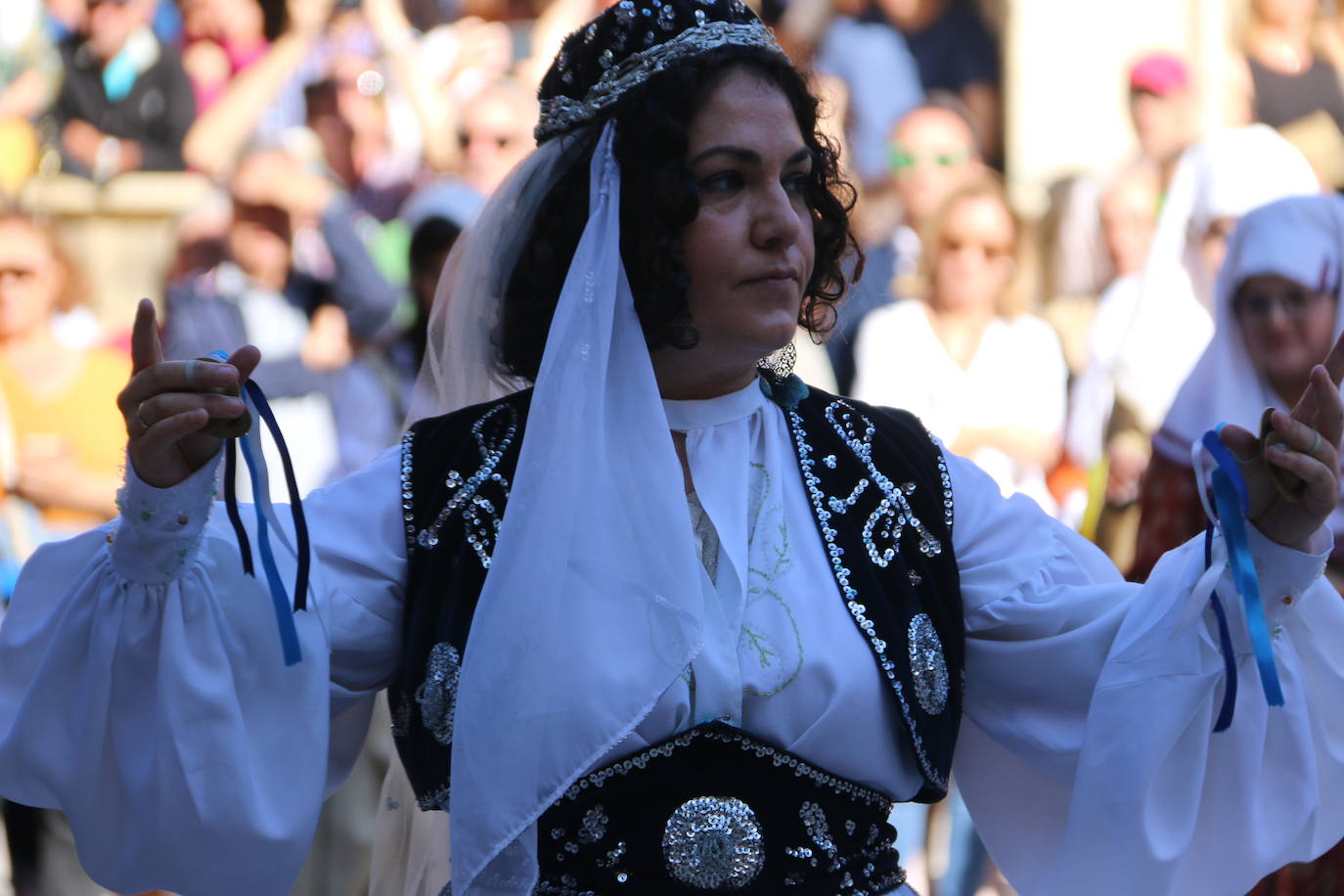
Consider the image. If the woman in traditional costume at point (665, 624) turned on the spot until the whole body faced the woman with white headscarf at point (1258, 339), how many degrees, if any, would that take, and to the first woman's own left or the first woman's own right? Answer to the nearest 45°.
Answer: approximately 135° to the first woman's own left

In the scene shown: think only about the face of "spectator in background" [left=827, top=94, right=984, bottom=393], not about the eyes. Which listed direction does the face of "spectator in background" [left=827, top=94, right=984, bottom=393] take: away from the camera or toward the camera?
toward the camera

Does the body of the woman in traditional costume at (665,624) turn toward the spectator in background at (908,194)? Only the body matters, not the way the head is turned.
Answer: no

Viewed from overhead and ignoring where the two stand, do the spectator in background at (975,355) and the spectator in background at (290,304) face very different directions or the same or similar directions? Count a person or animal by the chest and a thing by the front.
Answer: same or similar directions

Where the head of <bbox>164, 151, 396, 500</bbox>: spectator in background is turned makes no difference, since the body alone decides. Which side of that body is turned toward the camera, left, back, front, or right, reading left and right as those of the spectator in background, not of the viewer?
front

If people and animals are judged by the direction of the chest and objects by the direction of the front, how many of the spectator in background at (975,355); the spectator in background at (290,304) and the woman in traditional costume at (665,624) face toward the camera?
3

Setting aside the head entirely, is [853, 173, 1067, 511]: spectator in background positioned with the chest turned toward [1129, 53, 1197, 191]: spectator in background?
no

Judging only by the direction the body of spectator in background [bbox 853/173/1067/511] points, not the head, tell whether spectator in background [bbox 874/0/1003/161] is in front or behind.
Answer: behind

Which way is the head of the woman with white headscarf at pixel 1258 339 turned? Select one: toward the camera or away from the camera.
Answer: toward the camera

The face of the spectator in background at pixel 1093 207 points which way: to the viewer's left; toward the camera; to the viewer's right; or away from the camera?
toward the camera

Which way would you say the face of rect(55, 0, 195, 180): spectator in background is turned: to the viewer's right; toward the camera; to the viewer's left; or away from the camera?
toward the camera

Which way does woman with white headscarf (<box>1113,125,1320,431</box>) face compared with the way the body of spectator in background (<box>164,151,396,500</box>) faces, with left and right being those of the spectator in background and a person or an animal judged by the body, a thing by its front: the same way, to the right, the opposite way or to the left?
the same way

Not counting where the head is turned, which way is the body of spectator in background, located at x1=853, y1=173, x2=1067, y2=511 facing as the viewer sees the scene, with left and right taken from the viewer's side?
facing the viewer

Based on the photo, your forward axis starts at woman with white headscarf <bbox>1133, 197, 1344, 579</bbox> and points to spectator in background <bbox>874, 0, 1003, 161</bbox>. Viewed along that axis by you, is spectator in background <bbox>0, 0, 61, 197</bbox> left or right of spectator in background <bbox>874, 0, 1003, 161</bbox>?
left

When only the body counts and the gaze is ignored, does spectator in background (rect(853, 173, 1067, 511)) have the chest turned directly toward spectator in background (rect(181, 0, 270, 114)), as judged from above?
no

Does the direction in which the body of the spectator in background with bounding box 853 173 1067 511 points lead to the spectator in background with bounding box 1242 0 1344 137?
no

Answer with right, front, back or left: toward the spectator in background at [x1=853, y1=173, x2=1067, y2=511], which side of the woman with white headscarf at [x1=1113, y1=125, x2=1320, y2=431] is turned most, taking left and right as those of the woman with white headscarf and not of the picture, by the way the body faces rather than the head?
right
